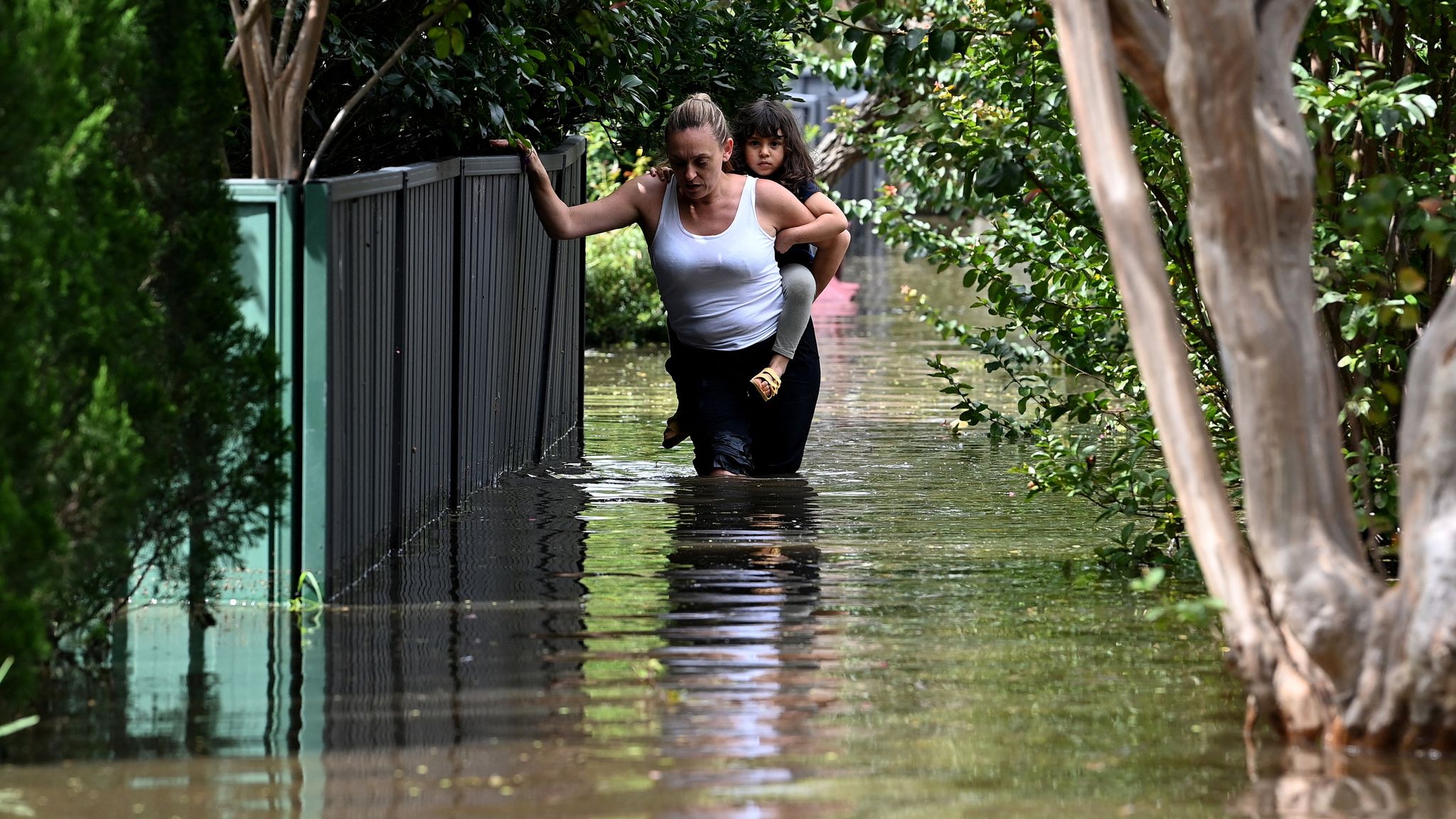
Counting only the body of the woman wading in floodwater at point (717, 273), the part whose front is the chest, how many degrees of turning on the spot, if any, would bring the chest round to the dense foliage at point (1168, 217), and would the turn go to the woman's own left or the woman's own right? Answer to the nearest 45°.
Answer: approximately 45° to the woman's own left

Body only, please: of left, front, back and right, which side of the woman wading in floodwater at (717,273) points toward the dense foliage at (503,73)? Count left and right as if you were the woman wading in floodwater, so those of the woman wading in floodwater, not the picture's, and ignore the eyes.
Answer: right

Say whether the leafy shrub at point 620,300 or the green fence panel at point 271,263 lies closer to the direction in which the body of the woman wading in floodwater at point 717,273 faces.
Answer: the green fence panel

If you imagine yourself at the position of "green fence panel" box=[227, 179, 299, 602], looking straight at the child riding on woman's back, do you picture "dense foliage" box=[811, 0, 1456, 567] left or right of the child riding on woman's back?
right

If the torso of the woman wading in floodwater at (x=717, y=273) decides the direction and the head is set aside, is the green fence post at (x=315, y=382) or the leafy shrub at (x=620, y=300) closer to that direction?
the green fence post

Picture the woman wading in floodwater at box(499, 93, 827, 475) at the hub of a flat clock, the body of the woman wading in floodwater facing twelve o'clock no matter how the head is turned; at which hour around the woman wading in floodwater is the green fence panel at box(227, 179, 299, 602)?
The green fence panel is roughly at 1 o'clock from the woman wading in floodwater.

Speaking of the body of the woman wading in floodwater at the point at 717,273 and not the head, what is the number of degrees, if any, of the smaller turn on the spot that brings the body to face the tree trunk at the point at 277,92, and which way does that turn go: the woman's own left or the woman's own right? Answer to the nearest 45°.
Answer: approximately 45° to the woman's own right

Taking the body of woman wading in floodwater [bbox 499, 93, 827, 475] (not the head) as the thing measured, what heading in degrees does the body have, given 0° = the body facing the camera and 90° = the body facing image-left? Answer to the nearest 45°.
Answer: approximately 0°
